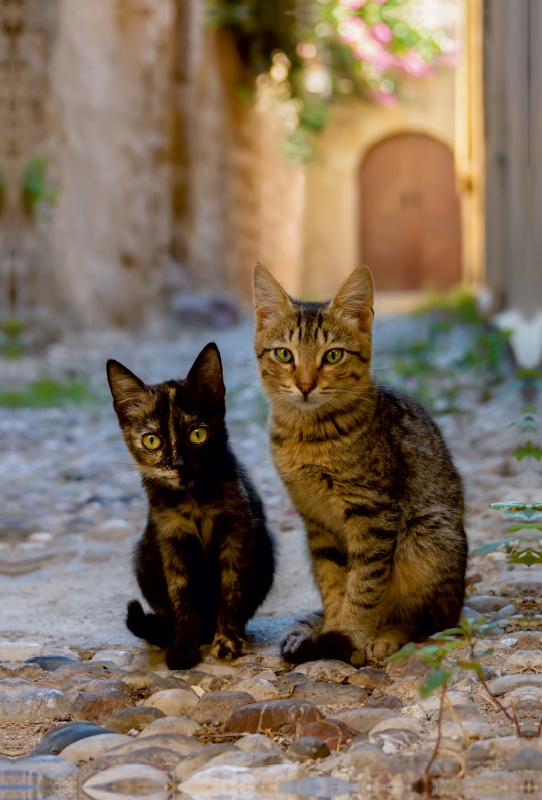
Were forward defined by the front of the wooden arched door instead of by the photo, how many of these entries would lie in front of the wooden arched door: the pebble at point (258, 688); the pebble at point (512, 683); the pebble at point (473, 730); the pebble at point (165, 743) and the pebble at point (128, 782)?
5

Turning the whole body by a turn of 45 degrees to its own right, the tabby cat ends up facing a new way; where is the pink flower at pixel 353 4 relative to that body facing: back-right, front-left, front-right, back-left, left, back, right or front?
right

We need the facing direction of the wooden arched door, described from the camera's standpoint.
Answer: facing the viewer

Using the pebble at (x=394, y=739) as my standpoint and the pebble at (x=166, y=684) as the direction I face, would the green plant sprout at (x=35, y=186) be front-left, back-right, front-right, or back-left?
front-right

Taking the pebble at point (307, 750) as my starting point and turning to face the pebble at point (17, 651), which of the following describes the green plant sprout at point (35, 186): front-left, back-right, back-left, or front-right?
front-right

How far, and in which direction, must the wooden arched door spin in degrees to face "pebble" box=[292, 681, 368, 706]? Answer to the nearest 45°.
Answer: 0° — it already faces it

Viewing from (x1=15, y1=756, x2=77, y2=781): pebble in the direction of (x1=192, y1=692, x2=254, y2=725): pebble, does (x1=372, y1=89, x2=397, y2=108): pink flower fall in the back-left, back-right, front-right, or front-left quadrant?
front-left

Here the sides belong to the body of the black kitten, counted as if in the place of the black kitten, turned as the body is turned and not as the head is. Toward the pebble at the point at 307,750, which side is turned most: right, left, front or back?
front

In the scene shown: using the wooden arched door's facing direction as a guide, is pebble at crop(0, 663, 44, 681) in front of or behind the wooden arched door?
in front

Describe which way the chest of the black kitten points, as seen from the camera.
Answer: toward the camera

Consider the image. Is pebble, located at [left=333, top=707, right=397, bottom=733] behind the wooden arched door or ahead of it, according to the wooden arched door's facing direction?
ahead

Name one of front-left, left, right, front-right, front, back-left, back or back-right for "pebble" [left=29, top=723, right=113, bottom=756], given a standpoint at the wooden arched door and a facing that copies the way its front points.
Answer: front

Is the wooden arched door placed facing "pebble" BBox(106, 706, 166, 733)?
yes

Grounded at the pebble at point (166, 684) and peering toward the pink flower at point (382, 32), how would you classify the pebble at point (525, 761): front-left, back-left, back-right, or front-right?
back-right

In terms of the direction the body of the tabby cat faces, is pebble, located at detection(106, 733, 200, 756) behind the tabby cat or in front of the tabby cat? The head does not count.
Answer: in front

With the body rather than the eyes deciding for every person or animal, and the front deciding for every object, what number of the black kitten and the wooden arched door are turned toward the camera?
2
